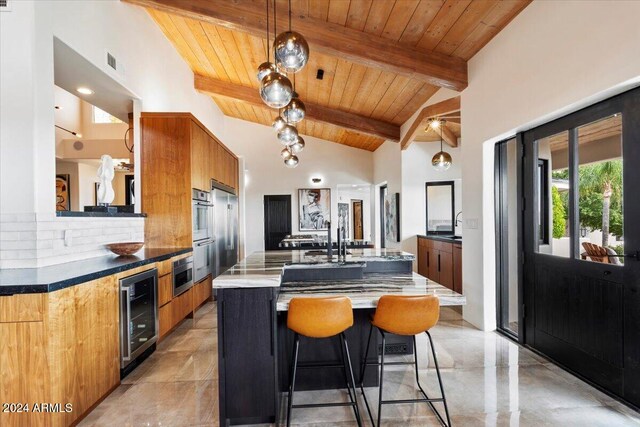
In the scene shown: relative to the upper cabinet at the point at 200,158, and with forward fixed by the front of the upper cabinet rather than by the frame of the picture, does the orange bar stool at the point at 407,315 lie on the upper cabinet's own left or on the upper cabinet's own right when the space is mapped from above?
on the upper cabinet's own right

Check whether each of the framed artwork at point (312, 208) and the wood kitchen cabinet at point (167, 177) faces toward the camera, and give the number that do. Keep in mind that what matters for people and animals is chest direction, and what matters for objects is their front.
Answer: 1

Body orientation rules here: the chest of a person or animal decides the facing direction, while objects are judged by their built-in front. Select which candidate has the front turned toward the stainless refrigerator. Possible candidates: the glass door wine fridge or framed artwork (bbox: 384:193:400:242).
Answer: the framed artwork

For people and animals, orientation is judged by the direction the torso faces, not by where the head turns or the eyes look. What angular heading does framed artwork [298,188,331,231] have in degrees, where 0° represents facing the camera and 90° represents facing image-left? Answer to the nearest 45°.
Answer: approximately 0°

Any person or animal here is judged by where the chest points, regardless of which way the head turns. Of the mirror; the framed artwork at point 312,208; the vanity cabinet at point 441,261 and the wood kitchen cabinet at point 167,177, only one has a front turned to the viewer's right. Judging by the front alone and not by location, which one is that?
the wood kitchen cabinet

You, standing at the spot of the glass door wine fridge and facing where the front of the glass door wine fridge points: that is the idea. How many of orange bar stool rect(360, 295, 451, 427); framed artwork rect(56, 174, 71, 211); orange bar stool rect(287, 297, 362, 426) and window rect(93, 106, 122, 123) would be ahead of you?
2

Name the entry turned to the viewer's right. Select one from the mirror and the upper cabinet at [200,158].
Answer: the upper cabinet

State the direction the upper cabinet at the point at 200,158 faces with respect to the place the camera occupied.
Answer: facing to the right of the viewer

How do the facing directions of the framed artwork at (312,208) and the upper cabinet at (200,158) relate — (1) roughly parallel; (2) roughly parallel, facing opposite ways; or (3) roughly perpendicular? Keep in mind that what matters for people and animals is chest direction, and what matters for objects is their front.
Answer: roughly perpendicular

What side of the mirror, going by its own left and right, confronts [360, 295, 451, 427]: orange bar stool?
front

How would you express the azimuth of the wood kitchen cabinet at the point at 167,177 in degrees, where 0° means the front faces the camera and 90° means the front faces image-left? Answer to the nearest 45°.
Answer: approximately 270°

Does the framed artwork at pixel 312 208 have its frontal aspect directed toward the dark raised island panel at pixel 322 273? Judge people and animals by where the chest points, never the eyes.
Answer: yes
